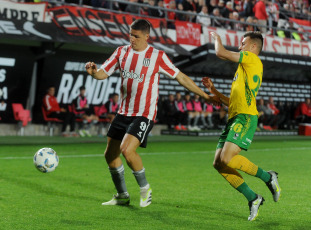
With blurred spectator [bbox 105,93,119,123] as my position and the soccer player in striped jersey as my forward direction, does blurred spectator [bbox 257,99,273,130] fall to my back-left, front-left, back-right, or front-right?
back-left

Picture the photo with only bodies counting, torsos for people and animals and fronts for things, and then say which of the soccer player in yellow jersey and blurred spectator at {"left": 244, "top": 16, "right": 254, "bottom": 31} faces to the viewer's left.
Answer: the soccer player in yellow jersey

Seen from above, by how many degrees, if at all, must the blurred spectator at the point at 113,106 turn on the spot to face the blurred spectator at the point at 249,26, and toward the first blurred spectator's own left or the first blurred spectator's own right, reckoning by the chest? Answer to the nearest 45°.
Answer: approximately 90° to the first blurred spectator's own left

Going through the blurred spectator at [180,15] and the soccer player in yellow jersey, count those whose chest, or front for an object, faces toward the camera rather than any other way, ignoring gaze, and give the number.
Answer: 1

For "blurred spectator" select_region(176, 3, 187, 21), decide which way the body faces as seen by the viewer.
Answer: toward the camera

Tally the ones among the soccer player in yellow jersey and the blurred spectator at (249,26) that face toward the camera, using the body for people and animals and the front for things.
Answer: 1

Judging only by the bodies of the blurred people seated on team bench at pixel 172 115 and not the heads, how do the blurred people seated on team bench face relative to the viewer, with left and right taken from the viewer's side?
facing the viewer and to the right of the viewer

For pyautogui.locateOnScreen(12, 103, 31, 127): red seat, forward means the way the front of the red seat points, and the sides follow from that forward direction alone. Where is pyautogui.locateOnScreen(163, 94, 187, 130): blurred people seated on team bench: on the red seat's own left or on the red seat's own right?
on the red seat's own left

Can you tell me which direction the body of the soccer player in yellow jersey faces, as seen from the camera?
to the viewer's left

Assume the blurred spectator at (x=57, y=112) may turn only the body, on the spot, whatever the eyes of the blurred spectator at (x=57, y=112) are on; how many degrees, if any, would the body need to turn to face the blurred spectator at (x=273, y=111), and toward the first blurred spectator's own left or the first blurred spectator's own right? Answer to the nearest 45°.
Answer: approximately 90° to the first blurred spectator's own left

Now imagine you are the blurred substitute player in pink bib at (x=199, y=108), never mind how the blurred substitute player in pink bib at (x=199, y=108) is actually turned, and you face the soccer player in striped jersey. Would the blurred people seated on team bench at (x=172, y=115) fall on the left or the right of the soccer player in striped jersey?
right

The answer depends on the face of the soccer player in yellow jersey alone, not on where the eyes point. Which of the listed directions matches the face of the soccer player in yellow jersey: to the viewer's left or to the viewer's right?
to the viewer's left
